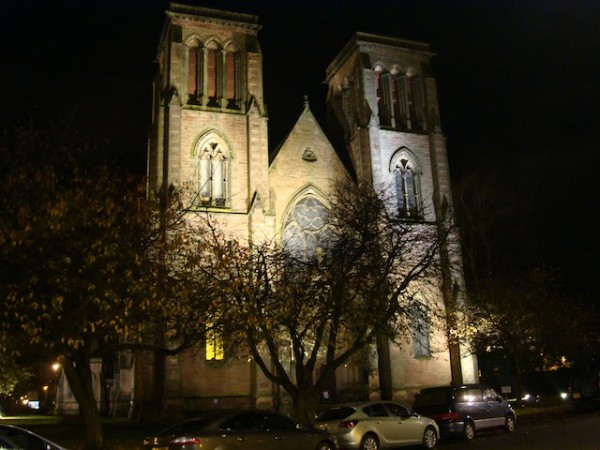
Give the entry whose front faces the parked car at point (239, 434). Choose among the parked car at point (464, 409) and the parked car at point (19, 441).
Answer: the parked car at point (19, 441)

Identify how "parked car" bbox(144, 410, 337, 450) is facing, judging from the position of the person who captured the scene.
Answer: facing away from the viewer and to the right of the viewer

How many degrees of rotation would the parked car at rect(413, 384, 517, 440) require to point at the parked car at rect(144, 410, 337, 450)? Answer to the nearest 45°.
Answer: approximately 180°

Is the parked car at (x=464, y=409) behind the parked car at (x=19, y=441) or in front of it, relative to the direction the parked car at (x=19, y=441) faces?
in front

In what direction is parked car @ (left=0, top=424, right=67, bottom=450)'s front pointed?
to the viewer's right

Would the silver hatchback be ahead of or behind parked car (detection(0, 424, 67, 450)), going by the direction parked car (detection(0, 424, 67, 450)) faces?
ahead

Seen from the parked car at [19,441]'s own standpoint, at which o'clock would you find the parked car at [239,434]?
the parked car at [239,434] is roughly at 12 o'clock from the parked car at [19,441].

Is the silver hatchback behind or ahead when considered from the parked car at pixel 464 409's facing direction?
behind

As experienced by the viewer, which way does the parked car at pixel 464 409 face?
facing away from the viewer and to the right of the viewer

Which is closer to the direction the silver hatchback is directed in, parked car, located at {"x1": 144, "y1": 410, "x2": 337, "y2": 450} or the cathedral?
the cathedral

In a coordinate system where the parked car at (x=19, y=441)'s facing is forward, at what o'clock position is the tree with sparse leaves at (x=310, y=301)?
The tree with sparse leaves is roughly at 11 o'clock from the parked car.

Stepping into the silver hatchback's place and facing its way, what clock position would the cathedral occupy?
The cathedral is roughly at 10 o'clock from the silver hatchback.

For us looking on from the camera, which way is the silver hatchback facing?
facing away from the viewer and to the right of the viewer

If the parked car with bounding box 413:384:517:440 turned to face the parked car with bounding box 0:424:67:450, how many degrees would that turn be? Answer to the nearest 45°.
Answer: approximately 180°
